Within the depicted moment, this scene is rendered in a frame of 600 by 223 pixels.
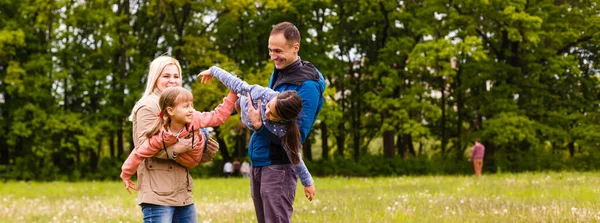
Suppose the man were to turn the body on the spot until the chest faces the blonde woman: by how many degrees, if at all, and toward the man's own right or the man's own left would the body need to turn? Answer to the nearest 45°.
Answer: approximately 45° to the man's own right

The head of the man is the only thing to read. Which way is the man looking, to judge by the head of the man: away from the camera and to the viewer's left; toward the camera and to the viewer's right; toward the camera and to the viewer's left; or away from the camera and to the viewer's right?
toward the camera and to the viewer's left

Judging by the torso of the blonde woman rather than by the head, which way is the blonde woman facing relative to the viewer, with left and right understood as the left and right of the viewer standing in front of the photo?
facing the viewer and to the right of the viewer

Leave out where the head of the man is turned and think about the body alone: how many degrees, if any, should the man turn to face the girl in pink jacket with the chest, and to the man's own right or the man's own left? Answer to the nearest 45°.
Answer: approximately 45° to the man's own right

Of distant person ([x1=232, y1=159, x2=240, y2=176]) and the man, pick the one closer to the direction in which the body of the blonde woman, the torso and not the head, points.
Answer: the man

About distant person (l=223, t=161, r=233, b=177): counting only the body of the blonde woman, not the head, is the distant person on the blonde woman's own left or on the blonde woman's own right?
on the blonde woman's own left

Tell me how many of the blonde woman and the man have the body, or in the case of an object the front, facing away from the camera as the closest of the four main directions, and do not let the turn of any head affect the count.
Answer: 0

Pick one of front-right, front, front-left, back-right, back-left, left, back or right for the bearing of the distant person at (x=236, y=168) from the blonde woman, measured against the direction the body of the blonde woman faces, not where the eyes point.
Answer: back-left

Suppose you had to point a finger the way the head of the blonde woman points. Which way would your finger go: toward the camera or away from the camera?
toward the camera

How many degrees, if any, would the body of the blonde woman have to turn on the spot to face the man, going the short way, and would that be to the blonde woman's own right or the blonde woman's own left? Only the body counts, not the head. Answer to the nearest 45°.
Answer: approximately 45° to the blonde woman's own left

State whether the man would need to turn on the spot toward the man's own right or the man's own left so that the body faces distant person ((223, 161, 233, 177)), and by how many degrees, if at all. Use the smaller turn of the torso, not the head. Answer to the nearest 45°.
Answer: approximately 135° to the man's own right
